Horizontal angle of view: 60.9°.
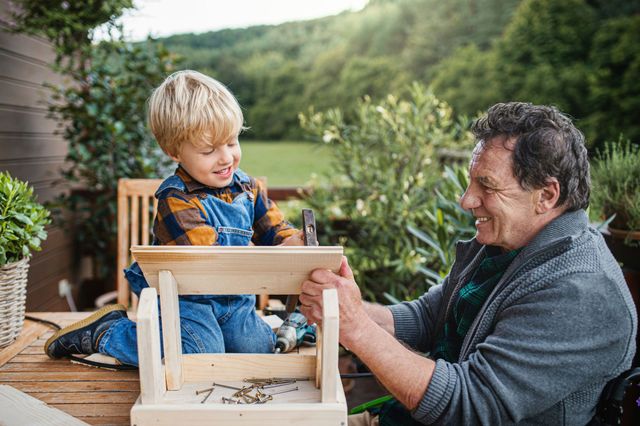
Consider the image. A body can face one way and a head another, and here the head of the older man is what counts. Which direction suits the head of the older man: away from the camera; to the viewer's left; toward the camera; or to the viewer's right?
to the viewer's left

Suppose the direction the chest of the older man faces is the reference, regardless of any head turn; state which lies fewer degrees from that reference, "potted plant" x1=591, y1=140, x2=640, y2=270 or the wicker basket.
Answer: the wicker basket

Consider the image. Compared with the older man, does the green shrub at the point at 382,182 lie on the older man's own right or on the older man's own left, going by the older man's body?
on the older man's own right

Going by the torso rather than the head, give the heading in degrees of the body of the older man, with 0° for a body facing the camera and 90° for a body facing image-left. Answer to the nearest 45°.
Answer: approximately 90°

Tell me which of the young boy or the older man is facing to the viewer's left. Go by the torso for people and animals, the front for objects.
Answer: the older man

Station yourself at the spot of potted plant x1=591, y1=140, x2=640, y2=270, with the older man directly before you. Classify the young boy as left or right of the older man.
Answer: right

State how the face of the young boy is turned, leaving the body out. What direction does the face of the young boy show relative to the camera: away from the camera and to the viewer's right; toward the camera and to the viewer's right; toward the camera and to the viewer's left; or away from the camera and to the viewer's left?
toward the camera and to the viewer's right

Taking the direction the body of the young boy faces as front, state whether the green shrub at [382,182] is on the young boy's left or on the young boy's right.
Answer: on the young boy's left

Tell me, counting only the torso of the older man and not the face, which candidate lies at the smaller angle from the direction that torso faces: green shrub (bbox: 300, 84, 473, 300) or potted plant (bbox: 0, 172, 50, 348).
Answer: the potted plant

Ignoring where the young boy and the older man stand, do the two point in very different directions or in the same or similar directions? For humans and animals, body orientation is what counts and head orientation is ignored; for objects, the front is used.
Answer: very different directions

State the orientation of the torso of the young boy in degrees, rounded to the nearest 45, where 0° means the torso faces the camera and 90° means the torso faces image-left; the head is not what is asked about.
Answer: approximately 315°

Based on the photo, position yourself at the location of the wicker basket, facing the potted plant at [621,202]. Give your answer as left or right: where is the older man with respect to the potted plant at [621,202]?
right

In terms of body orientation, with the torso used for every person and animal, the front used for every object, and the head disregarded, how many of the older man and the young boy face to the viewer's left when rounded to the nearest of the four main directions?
1

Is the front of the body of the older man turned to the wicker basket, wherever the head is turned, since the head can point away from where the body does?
yes
